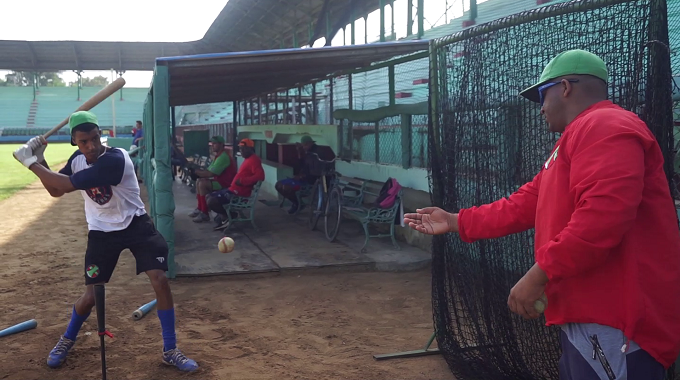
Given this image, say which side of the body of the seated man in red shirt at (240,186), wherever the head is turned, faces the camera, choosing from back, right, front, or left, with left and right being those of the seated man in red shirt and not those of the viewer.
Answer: left

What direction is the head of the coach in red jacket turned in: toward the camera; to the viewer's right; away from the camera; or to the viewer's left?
to the viewer's left

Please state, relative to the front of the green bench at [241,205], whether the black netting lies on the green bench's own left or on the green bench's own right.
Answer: on the green bench's own left

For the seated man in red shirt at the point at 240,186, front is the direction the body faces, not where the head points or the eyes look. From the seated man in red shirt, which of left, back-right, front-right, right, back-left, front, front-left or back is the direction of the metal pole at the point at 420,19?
back-right

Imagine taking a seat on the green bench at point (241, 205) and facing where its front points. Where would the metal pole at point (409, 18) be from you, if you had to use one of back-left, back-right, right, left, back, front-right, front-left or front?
back-right

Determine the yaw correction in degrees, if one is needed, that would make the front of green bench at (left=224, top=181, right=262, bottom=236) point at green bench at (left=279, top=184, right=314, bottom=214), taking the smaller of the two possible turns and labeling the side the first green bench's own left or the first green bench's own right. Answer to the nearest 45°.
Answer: approximately 135° to the first green bench's own right

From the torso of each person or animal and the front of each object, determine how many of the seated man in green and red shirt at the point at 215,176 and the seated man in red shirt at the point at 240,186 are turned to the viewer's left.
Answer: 2

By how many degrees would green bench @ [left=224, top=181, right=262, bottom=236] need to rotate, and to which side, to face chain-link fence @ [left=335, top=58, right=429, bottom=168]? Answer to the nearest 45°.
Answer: approximately 180°

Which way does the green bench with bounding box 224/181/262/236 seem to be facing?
to the viewer's left

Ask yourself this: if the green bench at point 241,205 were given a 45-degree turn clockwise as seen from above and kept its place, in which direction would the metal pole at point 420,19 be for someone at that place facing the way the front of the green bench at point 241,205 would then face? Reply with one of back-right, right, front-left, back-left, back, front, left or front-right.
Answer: right

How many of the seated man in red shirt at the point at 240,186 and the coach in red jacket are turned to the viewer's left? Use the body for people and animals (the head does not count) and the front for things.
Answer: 2

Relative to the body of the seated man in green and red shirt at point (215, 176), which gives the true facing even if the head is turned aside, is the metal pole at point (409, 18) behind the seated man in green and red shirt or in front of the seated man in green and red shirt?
behind

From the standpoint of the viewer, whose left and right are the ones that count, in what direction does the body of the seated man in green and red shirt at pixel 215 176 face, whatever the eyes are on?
facing to the left of the viewer

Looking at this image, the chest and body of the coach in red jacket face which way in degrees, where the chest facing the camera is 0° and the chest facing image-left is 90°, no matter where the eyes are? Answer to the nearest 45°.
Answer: approximately 90°
